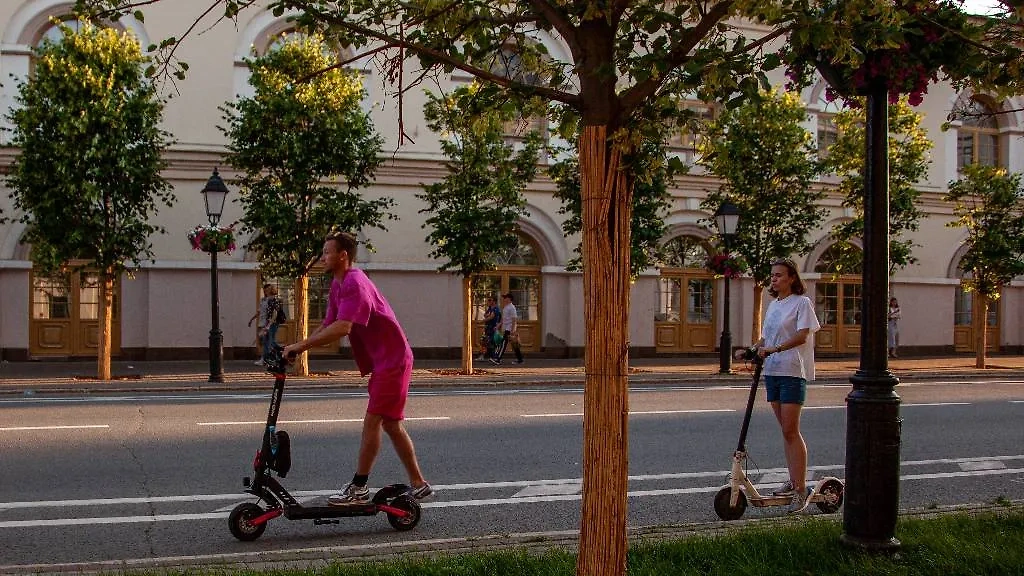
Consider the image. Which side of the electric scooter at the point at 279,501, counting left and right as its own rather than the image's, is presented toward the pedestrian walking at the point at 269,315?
right

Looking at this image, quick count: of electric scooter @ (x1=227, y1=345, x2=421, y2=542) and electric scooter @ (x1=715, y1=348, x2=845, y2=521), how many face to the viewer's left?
2

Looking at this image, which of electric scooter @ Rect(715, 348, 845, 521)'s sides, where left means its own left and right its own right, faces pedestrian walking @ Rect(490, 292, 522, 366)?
right

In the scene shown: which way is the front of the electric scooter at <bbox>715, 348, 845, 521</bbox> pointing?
to the viewer's left

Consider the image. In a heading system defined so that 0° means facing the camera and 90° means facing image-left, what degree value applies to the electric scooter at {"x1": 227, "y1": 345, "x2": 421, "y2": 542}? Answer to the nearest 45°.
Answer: approximately 90°

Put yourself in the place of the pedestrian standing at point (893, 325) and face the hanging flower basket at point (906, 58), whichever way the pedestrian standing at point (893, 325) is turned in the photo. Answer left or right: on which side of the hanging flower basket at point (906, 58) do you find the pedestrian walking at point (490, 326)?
right

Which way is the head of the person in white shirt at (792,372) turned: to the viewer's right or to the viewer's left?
to the viewer's left

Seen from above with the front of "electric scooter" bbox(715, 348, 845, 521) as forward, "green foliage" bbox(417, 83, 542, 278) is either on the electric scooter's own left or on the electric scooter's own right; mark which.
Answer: on the electric scooter's own right

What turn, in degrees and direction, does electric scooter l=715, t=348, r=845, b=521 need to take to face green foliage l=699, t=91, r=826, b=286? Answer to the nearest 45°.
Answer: approximately 90° to its right

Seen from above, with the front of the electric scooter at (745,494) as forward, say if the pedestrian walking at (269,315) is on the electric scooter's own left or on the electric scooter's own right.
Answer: on the electric scooter's own right

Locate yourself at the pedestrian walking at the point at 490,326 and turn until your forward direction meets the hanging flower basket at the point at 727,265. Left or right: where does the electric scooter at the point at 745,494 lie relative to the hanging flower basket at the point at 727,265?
right

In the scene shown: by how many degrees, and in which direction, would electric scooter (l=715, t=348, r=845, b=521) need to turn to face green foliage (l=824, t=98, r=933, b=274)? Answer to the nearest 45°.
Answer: approximately 90° to its right
